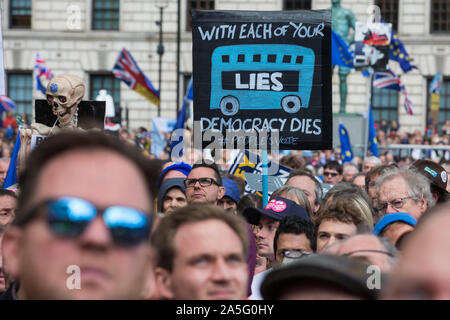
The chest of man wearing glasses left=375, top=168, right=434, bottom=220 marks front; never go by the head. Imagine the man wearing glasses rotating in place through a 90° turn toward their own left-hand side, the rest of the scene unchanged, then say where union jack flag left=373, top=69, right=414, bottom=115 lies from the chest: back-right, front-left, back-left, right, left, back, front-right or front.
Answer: back-left

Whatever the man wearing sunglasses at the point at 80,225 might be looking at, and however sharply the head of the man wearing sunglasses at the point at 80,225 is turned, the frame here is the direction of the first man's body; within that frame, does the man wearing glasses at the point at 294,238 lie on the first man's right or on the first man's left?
on the first man's left

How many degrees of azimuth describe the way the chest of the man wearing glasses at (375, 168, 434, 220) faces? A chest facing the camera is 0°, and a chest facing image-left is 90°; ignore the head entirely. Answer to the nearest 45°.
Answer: approximately 45°

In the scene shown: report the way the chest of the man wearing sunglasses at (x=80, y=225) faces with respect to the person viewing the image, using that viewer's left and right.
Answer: facing the viewer and to the right of the viewer

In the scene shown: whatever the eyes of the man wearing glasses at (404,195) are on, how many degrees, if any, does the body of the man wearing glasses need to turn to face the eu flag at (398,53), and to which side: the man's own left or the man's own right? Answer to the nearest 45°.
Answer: approximately 135° to the man's own right

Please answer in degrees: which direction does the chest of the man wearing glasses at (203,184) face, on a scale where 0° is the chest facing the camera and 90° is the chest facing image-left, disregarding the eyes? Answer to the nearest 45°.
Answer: approximately 45°

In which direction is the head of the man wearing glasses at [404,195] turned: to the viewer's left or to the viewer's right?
to the viewer's left

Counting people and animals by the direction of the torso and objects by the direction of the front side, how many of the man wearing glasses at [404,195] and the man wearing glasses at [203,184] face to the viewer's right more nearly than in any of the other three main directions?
0

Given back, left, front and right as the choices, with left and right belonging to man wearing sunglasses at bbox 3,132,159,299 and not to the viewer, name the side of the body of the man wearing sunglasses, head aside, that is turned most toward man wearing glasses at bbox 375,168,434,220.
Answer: back

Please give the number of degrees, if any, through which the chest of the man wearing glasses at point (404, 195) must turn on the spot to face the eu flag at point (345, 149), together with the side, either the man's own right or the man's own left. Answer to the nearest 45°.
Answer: approximately 135° to the man's own right

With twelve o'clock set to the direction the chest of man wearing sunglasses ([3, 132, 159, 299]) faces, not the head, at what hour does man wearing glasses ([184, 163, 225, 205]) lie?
The man wearing glasses is roughly at 6 o'clock from the man wearing sunglasses.

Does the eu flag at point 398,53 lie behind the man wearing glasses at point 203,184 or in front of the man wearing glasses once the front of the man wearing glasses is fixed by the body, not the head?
behind

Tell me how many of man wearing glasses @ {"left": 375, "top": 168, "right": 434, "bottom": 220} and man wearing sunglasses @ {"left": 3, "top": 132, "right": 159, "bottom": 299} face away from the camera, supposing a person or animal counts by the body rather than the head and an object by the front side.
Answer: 0
